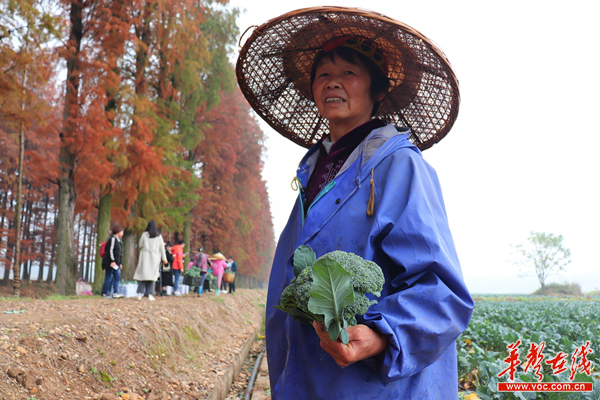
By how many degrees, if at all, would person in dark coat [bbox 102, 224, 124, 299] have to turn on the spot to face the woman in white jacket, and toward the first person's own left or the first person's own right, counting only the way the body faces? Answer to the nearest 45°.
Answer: approximately 45° to the first person's own right

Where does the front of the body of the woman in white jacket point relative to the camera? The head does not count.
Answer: away from the camera

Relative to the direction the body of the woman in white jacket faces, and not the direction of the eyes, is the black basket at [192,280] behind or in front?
in front

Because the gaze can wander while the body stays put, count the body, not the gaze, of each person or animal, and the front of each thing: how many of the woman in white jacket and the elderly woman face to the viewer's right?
0

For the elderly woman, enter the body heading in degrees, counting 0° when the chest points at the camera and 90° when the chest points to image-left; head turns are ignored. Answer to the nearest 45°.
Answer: approximately 45°

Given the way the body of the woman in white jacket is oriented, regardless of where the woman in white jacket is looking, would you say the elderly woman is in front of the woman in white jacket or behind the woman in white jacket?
behind

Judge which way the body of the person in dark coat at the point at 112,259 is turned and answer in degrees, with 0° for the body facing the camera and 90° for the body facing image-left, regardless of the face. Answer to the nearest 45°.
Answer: approximately 270°

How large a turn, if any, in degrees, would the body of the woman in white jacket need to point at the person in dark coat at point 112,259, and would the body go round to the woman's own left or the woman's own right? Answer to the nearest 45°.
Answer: approximately 45° to the woman's own left

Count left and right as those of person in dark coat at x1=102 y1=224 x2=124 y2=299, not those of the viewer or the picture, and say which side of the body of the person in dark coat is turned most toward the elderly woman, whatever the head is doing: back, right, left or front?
right

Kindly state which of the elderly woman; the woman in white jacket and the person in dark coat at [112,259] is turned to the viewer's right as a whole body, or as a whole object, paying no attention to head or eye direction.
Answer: the person in dark coat

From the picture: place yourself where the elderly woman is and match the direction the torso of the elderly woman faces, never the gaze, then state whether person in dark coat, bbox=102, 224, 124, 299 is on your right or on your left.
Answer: on your right
